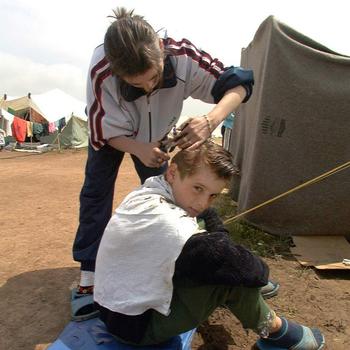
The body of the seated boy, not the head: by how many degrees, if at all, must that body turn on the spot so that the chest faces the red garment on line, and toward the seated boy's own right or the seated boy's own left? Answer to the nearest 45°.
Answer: approximately 135° to the seated boy's own left

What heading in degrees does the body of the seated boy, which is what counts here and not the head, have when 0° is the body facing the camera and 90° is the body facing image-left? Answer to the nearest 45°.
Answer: approximately 270°

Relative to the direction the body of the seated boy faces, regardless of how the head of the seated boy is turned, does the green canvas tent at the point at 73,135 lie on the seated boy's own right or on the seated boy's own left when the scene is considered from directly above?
on the seated boy's own left

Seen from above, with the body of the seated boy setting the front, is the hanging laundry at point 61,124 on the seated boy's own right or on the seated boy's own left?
on the seated boy's own left

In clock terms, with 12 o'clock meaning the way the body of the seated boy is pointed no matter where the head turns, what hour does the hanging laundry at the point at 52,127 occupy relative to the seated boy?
The hanging laundry is roughly at 8 o'clock from the seated boy.
